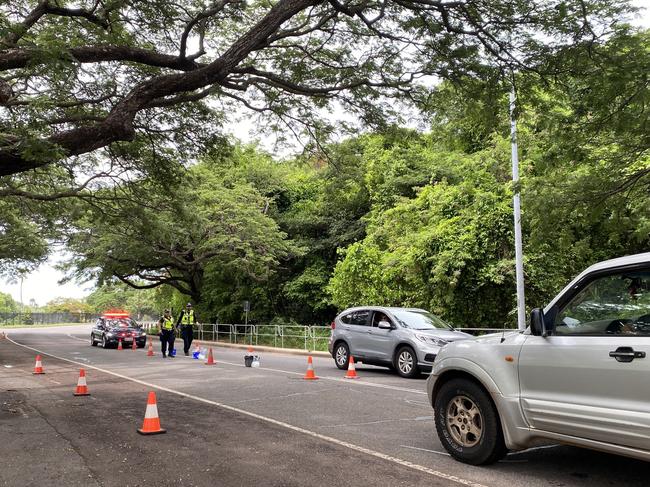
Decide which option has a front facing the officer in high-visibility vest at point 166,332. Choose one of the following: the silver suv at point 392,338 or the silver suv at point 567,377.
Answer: the silver suv at point 567,377

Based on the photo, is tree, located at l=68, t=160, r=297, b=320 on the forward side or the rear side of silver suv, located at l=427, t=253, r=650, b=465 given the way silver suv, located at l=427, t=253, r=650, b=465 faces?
on the forward side

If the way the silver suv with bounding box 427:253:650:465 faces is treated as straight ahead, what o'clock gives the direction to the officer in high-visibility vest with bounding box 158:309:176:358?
The officer in high-visibility vest is roughly at 12 o'clock from the silver suv.

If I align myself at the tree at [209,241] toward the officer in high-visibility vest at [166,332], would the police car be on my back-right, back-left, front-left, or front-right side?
front-right

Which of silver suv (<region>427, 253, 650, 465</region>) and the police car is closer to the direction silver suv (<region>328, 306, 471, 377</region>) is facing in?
the silver suv

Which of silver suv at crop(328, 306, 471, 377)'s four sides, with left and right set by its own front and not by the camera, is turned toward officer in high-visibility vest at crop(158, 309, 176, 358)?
back

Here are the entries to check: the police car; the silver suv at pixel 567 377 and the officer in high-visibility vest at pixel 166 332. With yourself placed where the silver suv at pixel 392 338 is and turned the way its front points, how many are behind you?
2

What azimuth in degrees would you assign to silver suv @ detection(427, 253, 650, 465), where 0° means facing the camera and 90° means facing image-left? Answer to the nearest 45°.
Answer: approximately 135°

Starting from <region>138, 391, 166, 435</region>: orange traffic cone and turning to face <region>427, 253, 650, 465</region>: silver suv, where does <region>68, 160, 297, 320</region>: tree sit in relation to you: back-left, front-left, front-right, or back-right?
back-left

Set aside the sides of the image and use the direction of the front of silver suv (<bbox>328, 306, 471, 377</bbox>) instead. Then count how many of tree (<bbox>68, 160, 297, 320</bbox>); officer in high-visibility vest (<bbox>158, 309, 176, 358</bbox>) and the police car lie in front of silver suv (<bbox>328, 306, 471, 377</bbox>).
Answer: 0

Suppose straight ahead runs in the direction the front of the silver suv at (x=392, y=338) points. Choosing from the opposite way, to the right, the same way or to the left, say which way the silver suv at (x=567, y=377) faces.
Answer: the opposite way

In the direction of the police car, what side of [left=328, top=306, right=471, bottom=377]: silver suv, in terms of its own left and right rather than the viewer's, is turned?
back

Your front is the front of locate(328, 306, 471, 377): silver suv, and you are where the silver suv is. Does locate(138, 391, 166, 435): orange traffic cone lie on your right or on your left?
on your right

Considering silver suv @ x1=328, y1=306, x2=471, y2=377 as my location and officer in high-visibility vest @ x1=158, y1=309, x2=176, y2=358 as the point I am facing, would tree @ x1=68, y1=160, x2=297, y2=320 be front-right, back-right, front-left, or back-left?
front-right

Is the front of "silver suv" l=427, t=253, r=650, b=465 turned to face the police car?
yes

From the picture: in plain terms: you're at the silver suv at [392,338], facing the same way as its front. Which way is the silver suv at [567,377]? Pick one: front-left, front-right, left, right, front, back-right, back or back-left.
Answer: front-right

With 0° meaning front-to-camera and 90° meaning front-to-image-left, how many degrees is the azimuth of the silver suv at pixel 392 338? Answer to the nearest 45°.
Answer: approximately 315°

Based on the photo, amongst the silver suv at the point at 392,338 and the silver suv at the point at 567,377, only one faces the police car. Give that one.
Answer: the silver suv at the point at 567,377
